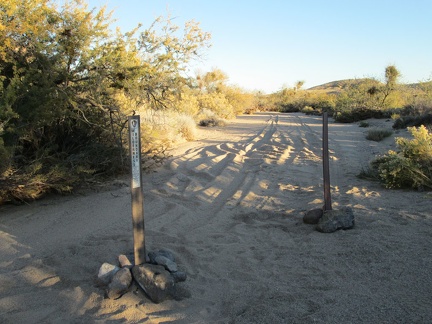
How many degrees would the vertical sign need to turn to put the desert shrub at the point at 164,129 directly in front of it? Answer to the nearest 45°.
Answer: approximately 180°

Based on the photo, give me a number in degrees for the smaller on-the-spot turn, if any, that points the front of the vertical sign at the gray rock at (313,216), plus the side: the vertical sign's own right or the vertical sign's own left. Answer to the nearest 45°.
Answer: approximately 135° to the vertical sign's own left

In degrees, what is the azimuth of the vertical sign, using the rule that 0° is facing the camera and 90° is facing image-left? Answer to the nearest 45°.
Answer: approximately 0°

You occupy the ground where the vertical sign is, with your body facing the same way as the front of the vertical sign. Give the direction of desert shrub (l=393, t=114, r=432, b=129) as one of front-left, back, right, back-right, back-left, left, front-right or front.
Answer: back-left

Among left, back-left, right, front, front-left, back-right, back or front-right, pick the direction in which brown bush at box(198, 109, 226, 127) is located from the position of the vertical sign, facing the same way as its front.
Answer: back

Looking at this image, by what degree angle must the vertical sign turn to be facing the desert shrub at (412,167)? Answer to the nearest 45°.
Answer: approximately 135° to its left

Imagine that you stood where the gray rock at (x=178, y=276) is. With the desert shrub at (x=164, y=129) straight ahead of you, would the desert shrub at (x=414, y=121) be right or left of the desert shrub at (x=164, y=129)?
right

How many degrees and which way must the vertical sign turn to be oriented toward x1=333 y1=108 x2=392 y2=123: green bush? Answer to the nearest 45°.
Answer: approximately 135° to its left
